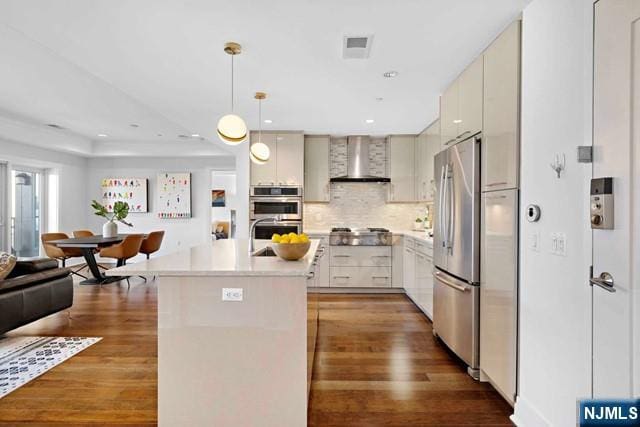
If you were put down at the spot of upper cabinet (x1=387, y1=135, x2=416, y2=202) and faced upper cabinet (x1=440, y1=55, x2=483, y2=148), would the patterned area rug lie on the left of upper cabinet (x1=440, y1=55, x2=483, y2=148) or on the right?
right

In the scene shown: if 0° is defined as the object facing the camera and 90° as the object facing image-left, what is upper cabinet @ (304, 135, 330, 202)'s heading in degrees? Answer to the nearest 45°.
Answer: approximately 0°

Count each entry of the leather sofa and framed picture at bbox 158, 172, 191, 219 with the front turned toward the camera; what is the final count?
1

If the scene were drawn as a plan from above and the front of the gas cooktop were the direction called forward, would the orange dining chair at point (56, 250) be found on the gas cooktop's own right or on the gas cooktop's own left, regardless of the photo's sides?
on the gas cooktop's own right

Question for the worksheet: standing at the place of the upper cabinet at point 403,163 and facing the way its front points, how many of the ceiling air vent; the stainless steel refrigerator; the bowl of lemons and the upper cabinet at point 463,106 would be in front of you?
4

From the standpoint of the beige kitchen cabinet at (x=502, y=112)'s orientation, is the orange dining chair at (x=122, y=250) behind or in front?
in front

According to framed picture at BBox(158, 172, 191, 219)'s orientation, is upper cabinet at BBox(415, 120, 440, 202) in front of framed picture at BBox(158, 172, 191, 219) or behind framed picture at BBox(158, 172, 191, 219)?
in front

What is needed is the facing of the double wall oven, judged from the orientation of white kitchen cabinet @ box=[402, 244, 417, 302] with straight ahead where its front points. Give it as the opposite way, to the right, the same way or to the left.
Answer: to the left

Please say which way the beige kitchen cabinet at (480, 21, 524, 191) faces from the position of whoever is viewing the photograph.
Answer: facing to the left of the viewer

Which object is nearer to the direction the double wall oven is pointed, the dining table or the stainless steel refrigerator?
the stainless steel refrigerator

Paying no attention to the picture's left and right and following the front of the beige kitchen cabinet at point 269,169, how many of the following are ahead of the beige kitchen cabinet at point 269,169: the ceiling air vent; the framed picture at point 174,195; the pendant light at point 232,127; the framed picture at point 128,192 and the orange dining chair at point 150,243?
2

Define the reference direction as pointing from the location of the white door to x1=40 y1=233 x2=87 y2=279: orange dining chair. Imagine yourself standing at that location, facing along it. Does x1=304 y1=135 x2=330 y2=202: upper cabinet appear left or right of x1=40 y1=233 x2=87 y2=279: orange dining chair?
right

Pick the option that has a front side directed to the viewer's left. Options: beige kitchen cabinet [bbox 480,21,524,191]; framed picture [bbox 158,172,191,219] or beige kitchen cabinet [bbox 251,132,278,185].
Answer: beige kitchen cabinet [bbox 480,21,524,191]

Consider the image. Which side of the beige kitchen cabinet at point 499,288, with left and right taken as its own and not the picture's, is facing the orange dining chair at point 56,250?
front

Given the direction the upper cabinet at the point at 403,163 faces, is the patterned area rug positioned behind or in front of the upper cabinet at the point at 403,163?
in front
